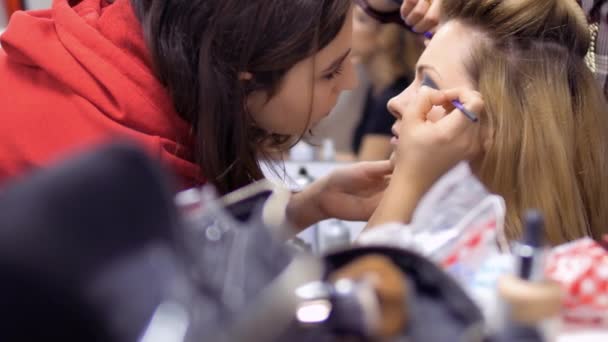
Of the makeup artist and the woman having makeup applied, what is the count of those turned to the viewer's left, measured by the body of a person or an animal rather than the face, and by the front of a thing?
1

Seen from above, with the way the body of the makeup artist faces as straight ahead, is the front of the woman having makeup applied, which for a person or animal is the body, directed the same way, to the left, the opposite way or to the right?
the opposite way

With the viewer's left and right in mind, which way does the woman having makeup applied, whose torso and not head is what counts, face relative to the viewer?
facing to the left of the viewer

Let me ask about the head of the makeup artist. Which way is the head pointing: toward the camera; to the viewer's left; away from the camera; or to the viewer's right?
to the viewer's right

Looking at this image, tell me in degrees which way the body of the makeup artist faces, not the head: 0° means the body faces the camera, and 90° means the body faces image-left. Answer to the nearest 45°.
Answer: approximately 270°

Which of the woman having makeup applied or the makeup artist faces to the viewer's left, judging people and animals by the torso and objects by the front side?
the woman having makeup applied

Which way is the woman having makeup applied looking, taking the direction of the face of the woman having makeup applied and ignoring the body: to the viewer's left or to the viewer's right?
to the viewer's left

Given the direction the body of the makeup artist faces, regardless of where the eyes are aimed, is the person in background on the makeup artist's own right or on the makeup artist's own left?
on the makeup artist's own left
